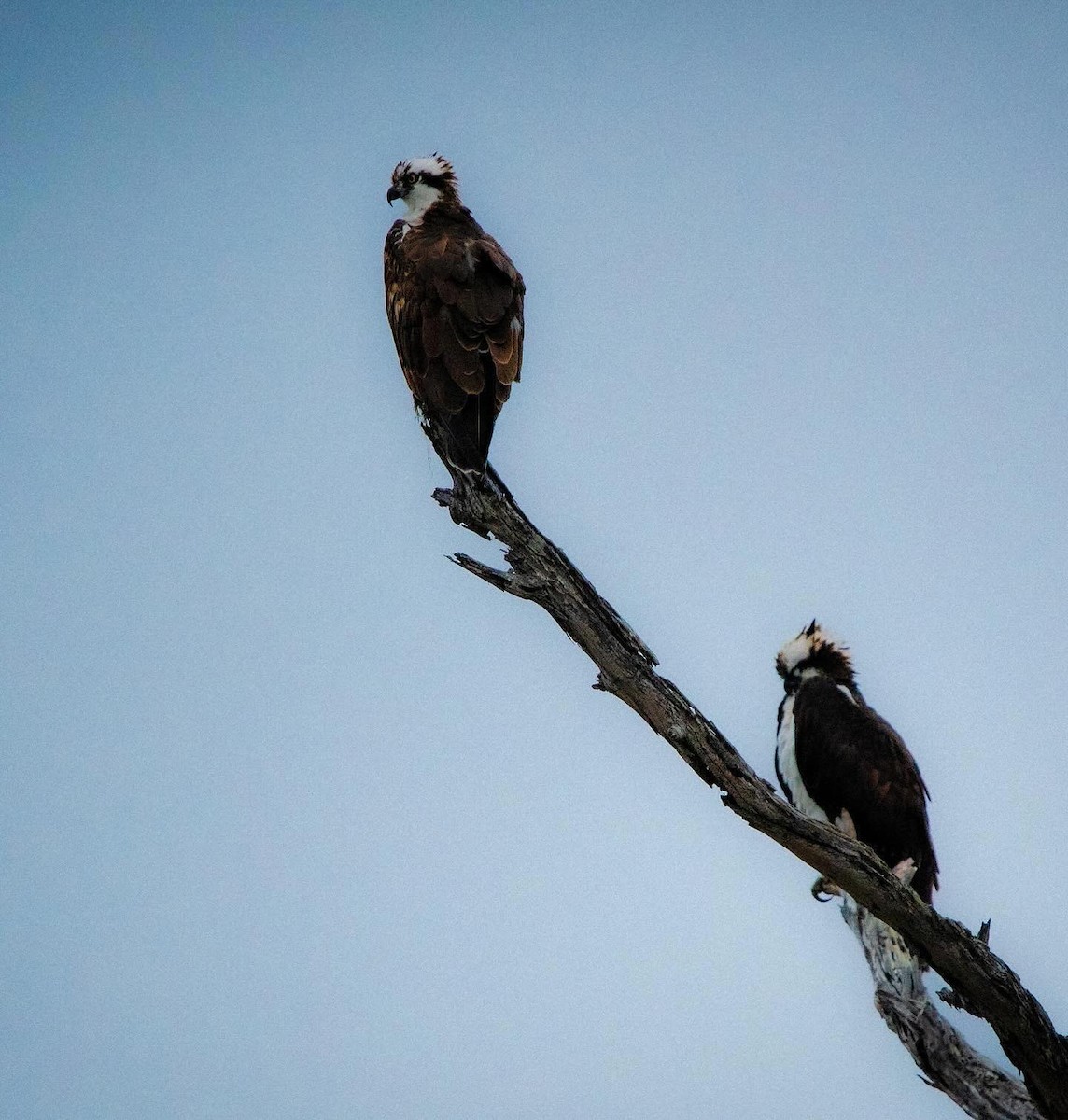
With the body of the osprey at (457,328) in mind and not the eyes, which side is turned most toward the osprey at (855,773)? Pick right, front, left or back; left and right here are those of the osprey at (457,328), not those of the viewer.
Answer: right

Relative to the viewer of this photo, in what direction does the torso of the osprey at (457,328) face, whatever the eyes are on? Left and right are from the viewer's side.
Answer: facing away from the viewer and to the left of the viewer
